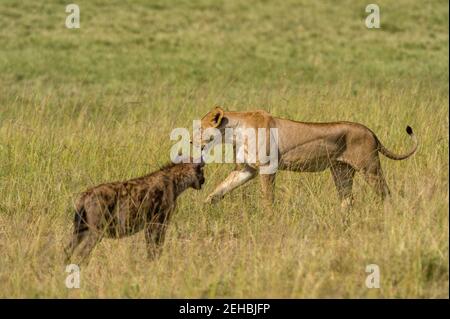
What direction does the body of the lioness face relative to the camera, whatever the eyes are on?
to the viewer's left

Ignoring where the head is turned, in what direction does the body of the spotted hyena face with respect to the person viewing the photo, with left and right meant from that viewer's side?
facing to the right of the viewer

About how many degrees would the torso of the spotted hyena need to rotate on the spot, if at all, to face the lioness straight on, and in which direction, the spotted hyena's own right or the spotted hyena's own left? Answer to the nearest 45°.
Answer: approximately 45° to the spotted hyena's own left

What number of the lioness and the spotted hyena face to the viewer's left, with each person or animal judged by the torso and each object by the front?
1

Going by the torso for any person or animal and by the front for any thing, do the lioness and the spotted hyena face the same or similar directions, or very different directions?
very different directions

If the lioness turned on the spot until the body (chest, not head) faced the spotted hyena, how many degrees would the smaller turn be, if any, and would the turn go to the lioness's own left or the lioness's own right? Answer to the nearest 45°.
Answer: approximately 45° to the lioness's own left
